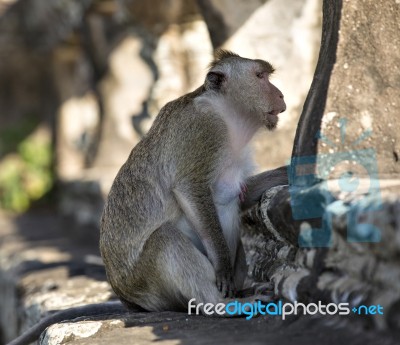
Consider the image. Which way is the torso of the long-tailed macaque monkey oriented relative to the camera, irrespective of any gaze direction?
to the viewer's right
